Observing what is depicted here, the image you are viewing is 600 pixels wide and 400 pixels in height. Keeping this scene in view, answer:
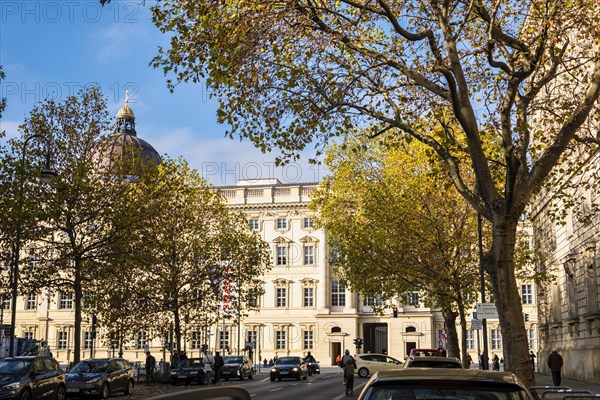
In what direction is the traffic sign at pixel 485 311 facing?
toward the camera

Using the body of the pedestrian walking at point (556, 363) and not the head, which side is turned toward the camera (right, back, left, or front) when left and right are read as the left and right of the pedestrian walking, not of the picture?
back

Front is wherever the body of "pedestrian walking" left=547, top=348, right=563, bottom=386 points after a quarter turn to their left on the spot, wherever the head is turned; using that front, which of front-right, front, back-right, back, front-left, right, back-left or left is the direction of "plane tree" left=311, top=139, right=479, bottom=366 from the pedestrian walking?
front-right

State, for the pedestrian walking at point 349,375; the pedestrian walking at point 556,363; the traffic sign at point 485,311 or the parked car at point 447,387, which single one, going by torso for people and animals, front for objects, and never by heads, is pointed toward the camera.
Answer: the traffic sign

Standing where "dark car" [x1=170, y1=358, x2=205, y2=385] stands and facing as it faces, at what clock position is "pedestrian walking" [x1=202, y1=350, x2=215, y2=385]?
The pedestrian walking is roughly at 9 o'clock from the dark car.

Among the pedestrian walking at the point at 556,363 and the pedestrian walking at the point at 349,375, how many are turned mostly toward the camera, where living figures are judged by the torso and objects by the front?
0

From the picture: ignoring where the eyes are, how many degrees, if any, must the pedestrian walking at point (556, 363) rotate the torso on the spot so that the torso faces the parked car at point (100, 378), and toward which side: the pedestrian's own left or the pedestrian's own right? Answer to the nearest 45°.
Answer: approximately 135° to the pedestrian's own left

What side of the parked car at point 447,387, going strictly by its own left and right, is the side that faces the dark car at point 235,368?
front

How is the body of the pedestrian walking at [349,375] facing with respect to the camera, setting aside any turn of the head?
away from the camera

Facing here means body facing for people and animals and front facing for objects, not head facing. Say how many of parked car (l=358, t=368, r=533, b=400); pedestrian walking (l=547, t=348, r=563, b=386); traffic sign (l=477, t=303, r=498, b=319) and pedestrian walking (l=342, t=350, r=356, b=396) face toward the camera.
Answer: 1

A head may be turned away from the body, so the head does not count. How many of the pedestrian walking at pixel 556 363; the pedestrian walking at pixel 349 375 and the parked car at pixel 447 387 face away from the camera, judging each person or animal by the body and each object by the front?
3

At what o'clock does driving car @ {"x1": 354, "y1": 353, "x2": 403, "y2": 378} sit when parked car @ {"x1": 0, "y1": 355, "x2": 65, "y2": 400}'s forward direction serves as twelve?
driving car @ {"x1": 354, "y1": 353, "x2": 403, "y2": 378} is roughly at 6 o'clock from parked car @ {"x1": 0, "y1": 355, "x2": 65, "y2": 400}.

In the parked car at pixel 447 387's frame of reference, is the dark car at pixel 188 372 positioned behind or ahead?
ahead

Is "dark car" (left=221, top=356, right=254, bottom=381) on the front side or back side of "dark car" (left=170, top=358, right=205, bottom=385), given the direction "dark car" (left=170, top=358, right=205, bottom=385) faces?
on the back side

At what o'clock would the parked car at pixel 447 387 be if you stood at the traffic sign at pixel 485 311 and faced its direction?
The parked car is roughly at 12 o'clock from the traffic sign.

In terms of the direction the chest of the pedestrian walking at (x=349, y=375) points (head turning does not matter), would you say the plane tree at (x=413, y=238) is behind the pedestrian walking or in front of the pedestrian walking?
in front

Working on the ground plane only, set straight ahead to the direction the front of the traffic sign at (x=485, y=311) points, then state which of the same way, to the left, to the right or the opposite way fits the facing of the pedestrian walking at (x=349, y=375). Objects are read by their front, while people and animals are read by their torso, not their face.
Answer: the opposite way

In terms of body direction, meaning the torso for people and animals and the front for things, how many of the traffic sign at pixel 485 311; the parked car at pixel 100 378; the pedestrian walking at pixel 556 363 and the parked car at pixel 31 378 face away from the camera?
1
